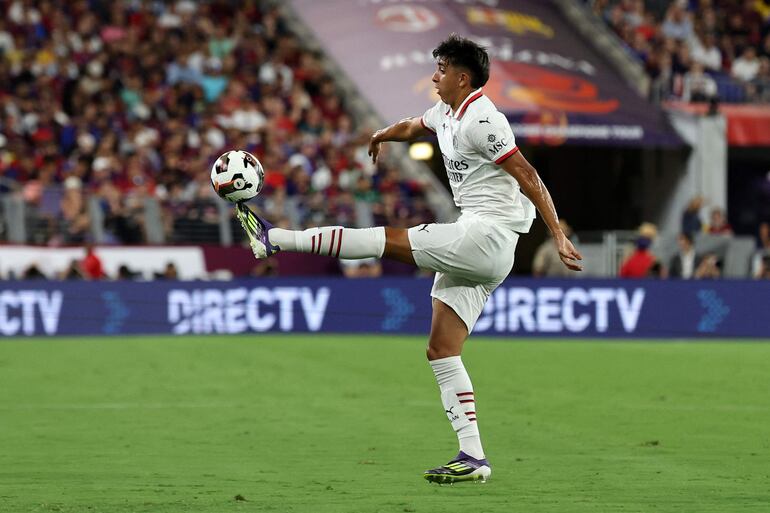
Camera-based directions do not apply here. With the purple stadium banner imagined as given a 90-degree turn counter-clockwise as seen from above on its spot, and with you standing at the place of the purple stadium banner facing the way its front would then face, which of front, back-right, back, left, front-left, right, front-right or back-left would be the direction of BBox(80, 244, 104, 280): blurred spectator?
back-right

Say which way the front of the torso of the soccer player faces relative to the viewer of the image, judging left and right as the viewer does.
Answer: facing to the left of the viewer

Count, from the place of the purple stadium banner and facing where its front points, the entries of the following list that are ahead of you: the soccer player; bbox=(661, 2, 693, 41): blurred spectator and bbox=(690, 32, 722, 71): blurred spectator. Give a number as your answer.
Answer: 1

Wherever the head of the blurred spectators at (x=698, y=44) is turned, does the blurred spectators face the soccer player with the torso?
yes

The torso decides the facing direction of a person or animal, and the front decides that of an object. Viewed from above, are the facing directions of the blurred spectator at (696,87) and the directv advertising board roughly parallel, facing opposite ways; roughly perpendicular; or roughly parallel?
roughly parallel

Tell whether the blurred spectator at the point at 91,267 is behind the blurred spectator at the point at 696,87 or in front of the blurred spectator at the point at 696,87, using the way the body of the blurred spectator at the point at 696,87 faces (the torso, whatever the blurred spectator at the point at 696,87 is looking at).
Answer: in front

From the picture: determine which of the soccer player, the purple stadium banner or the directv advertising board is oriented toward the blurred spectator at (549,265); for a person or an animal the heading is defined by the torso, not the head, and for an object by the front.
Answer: the purple stadium banner

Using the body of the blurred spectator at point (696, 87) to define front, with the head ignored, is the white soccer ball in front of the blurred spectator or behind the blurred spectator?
in front

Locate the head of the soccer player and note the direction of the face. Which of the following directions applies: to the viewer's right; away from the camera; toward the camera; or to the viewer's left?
to the viewer's left

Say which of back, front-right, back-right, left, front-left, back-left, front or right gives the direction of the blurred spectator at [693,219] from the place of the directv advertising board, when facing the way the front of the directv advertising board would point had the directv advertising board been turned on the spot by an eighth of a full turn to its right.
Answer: back

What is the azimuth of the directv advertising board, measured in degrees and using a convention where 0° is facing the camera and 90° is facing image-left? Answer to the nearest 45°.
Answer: approximately 0°

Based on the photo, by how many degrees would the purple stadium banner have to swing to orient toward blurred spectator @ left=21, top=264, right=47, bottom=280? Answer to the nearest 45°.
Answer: approximately 45° to its right

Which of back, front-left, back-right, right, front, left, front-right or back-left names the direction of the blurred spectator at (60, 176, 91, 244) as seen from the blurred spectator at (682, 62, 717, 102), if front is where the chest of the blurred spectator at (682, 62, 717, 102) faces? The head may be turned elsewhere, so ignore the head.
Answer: front-right

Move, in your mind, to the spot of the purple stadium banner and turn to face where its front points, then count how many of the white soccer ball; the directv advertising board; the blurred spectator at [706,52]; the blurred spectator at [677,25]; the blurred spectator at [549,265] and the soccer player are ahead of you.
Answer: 4

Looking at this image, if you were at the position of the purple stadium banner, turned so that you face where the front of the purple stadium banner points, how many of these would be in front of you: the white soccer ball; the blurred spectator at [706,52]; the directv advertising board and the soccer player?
3

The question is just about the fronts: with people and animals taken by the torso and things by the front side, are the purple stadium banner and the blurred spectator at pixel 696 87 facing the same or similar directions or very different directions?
same or similar directions

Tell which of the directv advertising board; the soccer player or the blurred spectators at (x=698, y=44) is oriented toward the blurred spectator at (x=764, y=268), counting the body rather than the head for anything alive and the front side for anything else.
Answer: the blurred spectators at (x=698, y=44)

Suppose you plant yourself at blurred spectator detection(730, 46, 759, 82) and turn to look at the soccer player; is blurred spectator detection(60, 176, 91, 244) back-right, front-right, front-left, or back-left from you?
front-right

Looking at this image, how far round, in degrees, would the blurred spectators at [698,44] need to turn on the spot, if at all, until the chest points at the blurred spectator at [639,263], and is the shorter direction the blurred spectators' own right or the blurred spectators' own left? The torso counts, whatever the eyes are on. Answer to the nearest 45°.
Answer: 0° — they already face them
